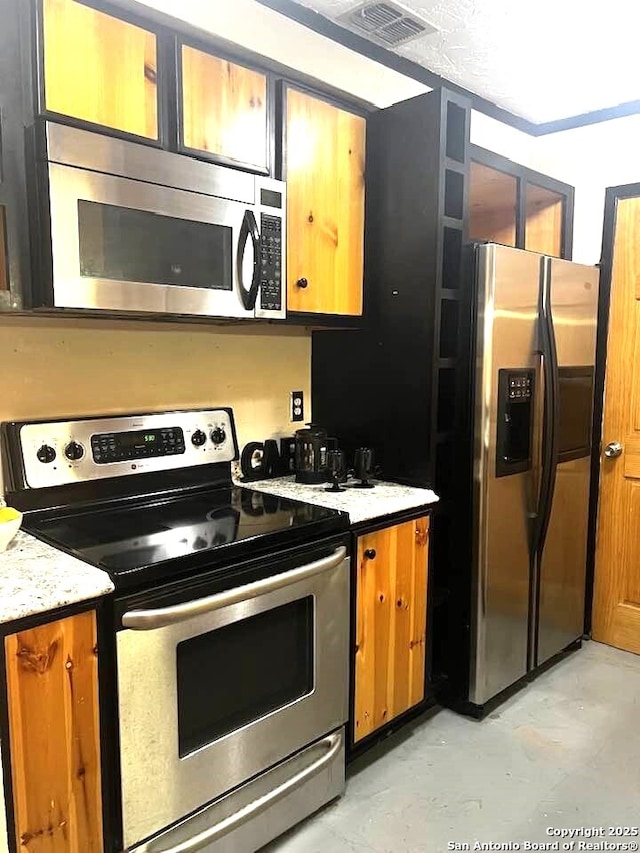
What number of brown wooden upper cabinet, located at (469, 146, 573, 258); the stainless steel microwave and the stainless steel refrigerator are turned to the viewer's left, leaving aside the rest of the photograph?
0

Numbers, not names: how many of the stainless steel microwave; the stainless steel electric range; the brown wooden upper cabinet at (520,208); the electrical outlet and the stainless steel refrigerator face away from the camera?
0

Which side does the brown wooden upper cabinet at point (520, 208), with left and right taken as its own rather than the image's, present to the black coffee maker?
right

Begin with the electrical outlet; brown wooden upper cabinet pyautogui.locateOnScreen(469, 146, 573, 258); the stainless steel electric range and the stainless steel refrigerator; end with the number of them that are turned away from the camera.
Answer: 0

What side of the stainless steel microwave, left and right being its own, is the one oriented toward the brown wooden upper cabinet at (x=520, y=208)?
left

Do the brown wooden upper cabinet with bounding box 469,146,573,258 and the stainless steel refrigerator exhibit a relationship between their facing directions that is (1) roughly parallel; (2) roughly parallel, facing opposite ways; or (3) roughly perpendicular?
roughly parallel

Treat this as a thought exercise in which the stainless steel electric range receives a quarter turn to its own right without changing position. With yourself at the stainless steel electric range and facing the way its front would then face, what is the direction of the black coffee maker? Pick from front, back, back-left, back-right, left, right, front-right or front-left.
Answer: back

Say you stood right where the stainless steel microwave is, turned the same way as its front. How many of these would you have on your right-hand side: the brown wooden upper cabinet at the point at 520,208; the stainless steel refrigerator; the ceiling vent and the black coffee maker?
0

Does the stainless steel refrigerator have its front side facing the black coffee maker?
no

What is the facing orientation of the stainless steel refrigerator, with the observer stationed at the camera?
facing the viewer and to the right of the viewer

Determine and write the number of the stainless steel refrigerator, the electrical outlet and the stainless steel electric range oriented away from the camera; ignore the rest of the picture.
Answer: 0

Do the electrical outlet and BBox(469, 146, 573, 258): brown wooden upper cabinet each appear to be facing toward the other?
no

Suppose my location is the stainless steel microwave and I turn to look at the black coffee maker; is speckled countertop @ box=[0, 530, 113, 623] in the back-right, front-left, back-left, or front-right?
back-right

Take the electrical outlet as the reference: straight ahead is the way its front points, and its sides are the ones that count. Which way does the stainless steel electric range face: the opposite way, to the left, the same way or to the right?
the same way

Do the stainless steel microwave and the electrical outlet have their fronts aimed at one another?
no

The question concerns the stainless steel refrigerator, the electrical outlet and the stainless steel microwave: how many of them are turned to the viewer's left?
0

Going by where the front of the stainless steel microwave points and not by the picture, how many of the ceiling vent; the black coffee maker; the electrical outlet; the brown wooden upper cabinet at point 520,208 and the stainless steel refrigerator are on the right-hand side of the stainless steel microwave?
0

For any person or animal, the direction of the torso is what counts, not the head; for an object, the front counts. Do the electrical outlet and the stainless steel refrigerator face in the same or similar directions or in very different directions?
same or similar directions

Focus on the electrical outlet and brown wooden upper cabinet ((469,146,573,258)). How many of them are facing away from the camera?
0
